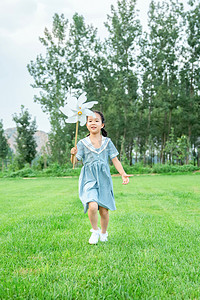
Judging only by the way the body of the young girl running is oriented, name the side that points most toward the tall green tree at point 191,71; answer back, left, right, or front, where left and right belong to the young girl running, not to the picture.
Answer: back

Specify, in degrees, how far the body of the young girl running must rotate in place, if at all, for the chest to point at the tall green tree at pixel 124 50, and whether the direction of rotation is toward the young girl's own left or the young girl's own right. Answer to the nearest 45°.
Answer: approximately 180°

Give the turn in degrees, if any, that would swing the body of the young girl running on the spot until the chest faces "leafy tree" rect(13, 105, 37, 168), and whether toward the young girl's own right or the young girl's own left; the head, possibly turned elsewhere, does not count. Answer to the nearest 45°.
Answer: approximately 180°

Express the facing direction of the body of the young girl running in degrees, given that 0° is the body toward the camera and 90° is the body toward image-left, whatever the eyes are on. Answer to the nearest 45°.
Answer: approximately 0°

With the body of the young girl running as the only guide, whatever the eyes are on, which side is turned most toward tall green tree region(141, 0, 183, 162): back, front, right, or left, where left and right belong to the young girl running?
back
